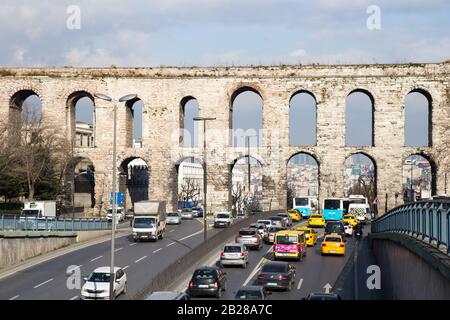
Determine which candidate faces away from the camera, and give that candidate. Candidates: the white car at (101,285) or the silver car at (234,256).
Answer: the silver car

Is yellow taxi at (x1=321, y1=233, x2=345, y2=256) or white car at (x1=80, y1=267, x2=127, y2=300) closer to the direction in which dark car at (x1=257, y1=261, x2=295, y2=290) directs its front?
the yellow taxi

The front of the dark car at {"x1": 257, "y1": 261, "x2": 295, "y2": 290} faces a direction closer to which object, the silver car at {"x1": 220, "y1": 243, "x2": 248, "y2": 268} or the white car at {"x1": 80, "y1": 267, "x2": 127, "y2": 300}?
the silver car

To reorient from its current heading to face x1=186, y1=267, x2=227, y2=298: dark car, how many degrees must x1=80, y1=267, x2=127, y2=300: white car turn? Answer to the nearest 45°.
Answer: approximately 135° to its left

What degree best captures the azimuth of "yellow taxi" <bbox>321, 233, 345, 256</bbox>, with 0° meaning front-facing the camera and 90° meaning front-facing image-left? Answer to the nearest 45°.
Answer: approximately 180°

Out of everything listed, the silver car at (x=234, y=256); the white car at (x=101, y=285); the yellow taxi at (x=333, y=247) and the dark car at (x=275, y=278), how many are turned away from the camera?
3

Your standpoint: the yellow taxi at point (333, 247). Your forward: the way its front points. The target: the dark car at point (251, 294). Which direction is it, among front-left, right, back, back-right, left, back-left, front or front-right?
back

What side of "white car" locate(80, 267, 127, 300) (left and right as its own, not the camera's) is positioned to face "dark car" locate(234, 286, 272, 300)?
left

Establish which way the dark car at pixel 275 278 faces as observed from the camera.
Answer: facing away from the viewer

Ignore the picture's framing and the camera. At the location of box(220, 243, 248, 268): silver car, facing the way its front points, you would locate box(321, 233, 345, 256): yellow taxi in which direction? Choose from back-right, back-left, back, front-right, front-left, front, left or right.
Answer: front-right

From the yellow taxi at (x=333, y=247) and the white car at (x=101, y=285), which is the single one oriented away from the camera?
the yellow taxi

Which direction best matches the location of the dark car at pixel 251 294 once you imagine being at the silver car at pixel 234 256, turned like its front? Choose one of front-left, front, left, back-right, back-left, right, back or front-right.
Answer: back

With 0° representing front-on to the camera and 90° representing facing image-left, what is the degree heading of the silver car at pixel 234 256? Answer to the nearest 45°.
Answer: approximately 180°

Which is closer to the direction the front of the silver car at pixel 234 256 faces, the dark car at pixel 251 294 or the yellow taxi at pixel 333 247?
the yellow taxi

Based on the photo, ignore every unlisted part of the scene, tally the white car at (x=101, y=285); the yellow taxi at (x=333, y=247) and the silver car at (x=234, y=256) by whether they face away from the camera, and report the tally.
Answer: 2
